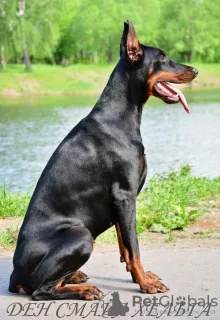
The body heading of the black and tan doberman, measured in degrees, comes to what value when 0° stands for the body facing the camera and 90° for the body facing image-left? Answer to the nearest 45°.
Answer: approximately 270°
